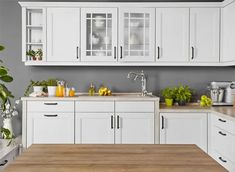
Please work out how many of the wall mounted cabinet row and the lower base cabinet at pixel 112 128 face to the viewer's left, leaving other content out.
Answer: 0

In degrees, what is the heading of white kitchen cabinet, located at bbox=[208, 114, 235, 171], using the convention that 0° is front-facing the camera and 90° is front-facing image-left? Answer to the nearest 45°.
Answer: approximately 45°

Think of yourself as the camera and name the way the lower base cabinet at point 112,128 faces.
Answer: facing the viewer

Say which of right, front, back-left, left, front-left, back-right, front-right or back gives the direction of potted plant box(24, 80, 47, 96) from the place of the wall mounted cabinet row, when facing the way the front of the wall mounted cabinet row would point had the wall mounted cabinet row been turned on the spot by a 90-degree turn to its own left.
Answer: back

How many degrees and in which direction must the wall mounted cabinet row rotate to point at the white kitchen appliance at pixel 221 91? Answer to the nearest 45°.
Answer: approximately 90° to its left

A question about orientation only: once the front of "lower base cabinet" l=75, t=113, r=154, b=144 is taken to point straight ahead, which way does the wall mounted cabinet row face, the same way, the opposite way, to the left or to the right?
the same way

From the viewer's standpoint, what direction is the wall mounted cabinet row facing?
toward the camera
